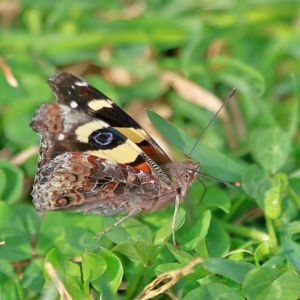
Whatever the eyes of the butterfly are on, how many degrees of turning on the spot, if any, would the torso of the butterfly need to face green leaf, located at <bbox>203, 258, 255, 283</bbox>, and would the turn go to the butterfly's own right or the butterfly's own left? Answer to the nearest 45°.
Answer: approximately 45° to the butterfly's own right

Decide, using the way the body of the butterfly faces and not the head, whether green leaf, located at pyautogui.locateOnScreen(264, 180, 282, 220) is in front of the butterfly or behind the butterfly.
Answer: in front

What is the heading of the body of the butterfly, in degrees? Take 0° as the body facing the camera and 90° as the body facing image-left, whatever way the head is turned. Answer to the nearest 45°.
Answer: approximately 270°

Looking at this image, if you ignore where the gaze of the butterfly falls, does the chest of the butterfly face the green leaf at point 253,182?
yes

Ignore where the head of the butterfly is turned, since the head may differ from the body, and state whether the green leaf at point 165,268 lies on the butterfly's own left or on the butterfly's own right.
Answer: on the butterfly's own right

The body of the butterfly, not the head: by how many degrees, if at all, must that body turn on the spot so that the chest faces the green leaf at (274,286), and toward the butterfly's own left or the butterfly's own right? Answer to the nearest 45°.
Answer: approximately 45° to the butterfly's own right

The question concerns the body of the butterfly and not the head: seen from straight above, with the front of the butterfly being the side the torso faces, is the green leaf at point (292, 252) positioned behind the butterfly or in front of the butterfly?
in front

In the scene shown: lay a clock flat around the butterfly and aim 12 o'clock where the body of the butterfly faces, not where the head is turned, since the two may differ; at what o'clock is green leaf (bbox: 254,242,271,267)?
The green leaf is roughly at 1 o'clock from the butterfly.
